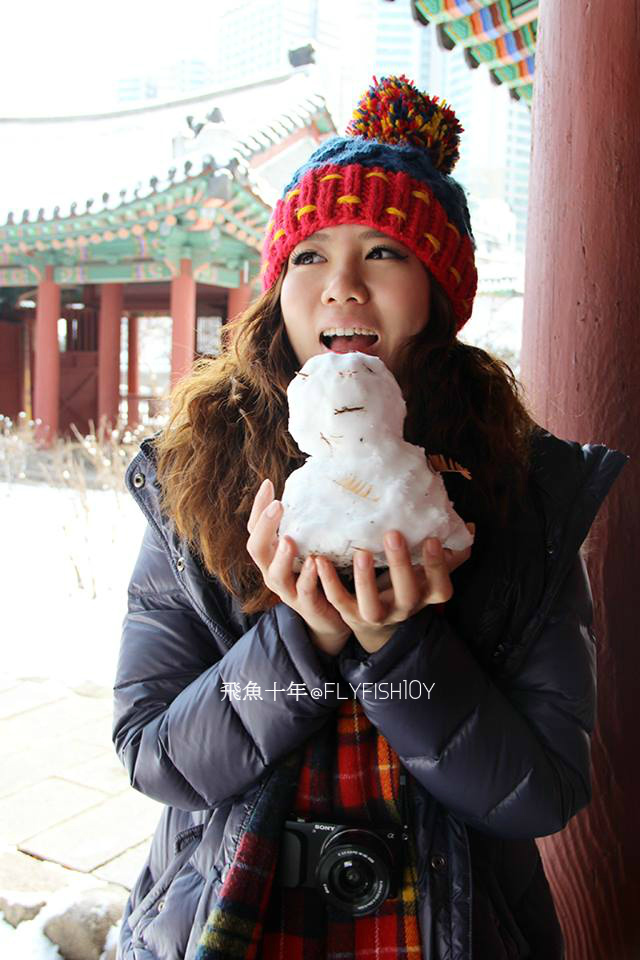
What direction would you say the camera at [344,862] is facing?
toward the camera

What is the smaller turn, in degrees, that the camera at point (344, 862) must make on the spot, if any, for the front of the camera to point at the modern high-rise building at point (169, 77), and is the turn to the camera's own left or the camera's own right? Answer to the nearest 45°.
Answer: approximately 180°

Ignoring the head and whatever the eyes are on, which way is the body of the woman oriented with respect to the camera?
toward the camera

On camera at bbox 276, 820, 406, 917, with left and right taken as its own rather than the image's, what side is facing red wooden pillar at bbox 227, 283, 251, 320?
back

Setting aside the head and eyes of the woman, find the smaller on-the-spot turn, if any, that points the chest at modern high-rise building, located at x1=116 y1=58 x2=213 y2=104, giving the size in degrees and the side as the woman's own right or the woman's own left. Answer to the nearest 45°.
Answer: approximately 180°

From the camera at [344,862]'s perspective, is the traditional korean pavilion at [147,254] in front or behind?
behind

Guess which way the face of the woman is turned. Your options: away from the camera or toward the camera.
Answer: toward the camera

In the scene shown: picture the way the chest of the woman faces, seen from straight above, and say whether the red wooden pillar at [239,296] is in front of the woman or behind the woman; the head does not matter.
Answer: behind

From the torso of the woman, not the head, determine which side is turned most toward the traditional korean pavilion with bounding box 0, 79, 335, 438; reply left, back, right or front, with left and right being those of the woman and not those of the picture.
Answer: back
